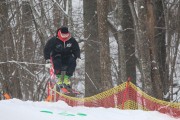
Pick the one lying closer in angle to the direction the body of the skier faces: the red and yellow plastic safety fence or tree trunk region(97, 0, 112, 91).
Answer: the red and yellow plastic safety fence

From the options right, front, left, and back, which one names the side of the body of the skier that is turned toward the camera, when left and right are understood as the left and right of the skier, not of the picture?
front

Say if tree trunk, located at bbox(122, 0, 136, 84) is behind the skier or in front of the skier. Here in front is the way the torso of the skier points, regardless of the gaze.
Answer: behind

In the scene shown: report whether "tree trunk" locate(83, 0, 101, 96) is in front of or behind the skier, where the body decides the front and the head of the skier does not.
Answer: behind

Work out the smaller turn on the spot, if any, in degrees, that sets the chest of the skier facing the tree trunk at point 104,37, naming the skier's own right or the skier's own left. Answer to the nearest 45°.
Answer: approximately 135° to the skier's own left

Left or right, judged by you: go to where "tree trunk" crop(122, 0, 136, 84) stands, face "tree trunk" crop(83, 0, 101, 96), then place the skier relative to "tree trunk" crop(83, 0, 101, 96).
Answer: left
